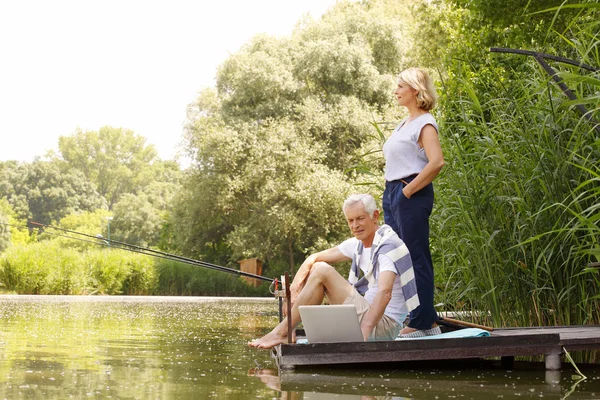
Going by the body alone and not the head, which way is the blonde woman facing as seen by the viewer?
to the viewer's left

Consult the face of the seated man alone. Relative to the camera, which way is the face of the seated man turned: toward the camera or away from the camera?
toward the camera

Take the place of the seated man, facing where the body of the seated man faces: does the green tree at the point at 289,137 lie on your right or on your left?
on your right

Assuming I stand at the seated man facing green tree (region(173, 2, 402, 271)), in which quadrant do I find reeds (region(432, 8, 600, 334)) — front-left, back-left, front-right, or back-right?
front-right

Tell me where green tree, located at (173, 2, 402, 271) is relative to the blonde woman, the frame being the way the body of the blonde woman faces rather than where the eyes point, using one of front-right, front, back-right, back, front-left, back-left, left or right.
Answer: right

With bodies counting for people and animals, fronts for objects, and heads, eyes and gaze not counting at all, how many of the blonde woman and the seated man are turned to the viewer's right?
0

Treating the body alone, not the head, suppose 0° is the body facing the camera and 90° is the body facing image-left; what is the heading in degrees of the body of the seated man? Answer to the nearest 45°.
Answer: approximately 45°

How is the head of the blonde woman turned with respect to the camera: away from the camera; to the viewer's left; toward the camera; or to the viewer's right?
to the viewer's left
